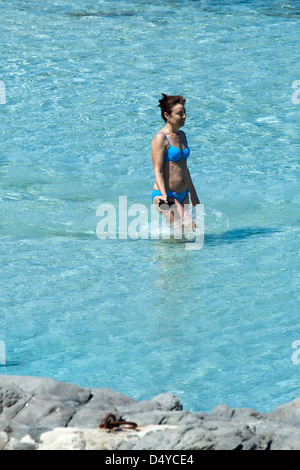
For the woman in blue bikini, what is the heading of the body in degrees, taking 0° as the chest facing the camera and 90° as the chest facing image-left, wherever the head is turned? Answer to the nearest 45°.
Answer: approximately 315°
